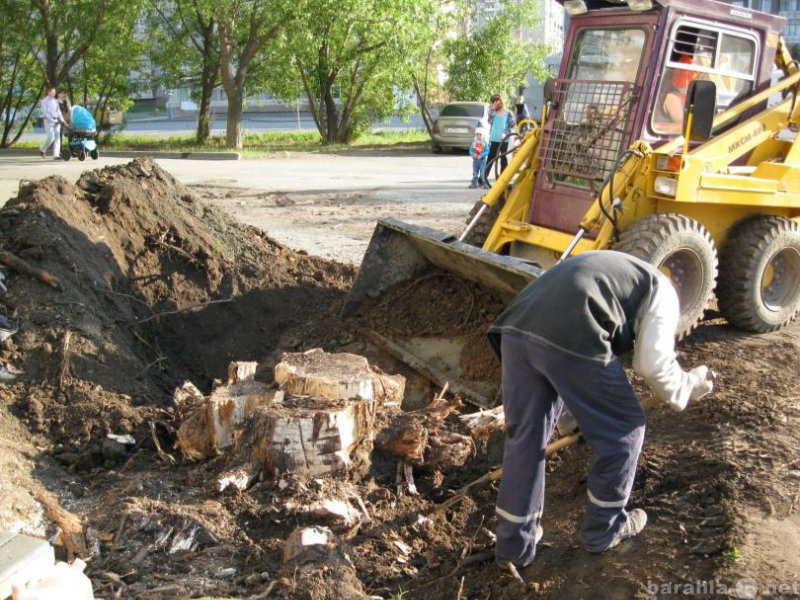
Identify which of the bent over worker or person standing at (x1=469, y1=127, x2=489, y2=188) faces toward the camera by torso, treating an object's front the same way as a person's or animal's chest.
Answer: the person standing

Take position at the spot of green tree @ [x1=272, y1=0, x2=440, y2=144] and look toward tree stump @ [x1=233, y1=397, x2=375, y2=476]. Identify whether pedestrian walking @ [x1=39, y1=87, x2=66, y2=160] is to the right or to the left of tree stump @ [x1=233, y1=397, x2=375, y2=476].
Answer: right

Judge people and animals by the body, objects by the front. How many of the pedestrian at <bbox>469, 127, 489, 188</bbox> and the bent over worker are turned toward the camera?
1

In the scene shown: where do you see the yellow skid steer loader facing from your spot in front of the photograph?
facing the viewer and to the left of the viewer

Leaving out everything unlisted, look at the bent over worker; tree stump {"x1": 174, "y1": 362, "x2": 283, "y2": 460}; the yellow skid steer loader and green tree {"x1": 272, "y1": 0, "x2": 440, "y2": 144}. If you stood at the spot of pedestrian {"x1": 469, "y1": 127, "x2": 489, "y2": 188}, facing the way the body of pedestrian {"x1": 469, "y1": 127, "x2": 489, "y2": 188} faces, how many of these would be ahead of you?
3

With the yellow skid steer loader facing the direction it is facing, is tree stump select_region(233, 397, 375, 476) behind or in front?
in front

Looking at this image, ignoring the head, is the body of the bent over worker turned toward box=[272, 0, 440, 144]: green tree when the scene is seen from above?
no

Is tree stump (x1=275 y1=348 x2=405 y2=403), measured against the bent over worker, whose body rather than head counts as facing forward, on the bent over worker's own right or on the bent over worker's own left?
on the bent over worker's own left

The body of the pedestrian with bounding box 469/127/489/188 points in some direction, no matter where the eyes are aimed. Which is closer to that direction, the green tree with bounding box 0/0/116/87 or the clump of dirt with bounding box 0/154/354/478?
the clump of dirt

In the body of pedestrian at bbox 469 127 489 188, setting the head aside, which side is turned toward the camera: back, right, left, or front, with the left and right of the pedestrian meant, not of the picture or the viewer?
front

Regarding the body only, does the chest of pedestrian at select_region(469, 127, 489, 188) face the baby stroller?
no

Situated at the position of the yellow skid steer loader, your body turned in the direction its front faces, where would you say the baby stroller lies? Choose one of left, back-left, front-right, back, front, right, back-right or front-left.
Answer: right

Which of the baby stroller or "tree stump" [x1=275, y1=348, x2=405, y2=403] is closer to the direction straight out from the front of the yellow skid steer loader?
the tree stump

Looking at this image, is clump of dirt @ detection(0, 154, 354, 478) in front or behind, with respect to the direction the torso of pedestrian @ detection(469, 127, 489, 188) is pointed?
in front
